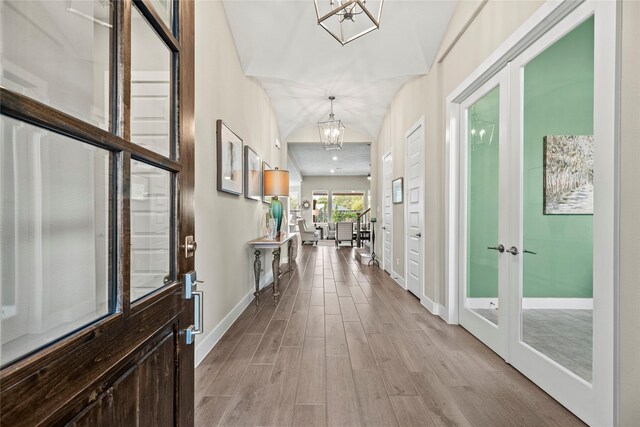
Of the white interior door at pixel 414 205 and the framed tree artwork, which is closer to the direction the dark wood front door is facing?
the framed tree artwork

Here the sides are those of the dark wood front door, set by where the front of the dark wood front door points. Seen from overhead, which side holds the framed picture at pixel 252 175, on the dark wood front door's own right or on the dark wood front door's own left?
on the dark wood front door's own left

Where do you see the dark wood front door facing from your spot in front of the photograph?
facing the viewer and to the right of the viewer

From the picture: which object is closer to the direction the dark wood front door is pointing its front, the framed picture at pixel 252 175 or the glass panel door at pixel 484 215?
the glass panel door
